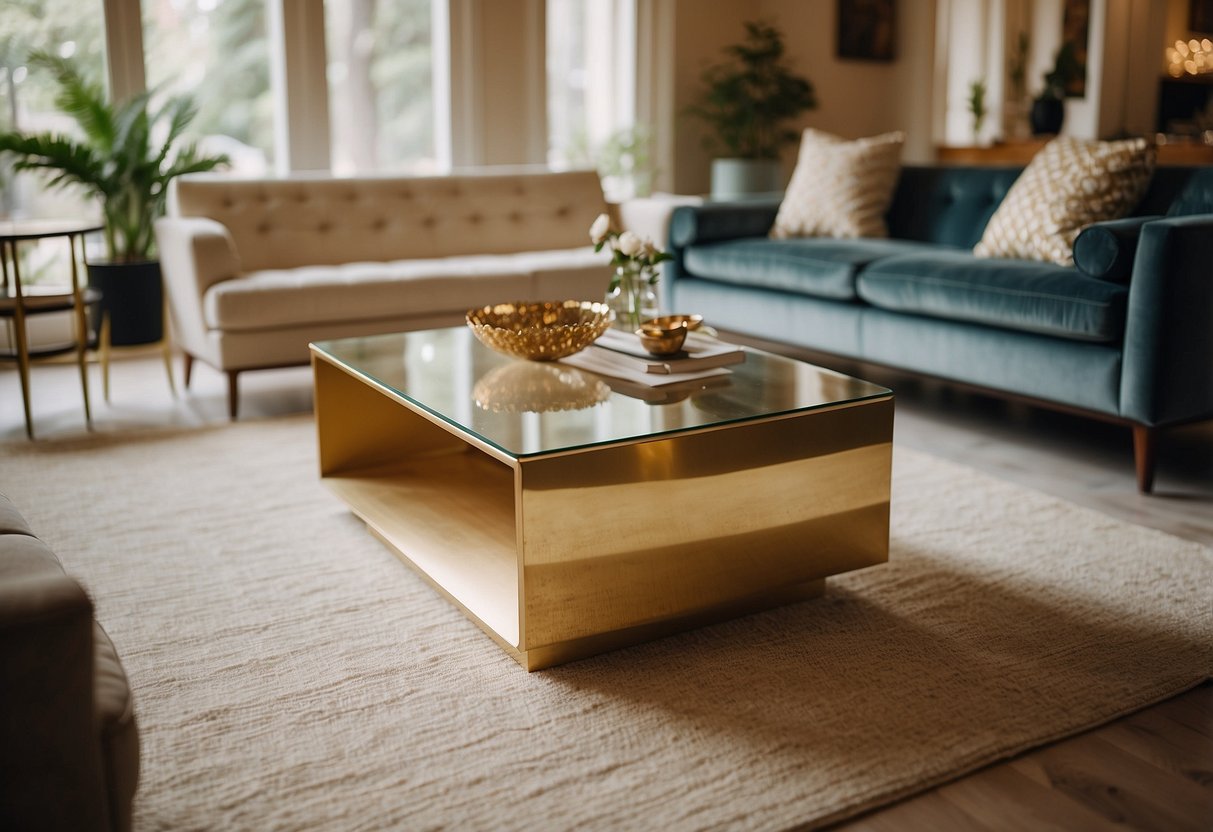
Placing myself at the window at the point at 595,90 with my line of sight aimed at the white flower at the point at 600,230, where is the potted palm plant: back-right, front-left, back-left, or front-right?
front-right

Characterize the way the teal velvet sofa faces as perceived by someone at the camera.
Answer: facing the viewer and to the left of the viewer

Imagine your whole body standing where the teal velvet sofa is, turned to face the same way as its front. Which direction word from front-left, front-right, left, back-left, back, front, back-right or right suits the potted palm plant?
front-right

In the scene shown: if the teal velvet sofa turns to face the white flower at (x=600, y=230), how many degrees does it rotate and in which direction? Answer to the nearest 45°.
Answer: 0° — it already faces it

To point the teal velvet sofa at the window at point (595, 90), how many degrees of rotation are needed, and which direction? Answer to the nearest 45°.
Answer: approximately 90° to its right

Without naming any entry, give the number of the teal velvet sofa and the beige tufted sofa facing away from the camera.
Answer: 0

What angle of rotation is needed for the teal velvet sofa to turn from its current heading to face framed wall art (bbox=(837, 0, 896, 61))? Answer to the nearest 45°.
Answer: approximately 135° to its right

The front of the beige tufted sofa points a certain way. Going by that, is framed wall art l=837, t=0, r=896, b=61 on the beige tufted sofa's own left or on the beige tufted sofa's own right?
on the beige tufted sofa's own left

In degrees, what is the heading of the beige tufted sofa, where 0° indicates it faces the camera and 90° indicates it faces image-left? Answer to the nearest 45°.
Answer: approximately 315°

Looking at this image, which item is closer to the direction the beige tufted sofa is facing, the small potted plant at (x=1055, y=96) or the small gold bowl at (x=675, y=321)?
the small gold bowl
